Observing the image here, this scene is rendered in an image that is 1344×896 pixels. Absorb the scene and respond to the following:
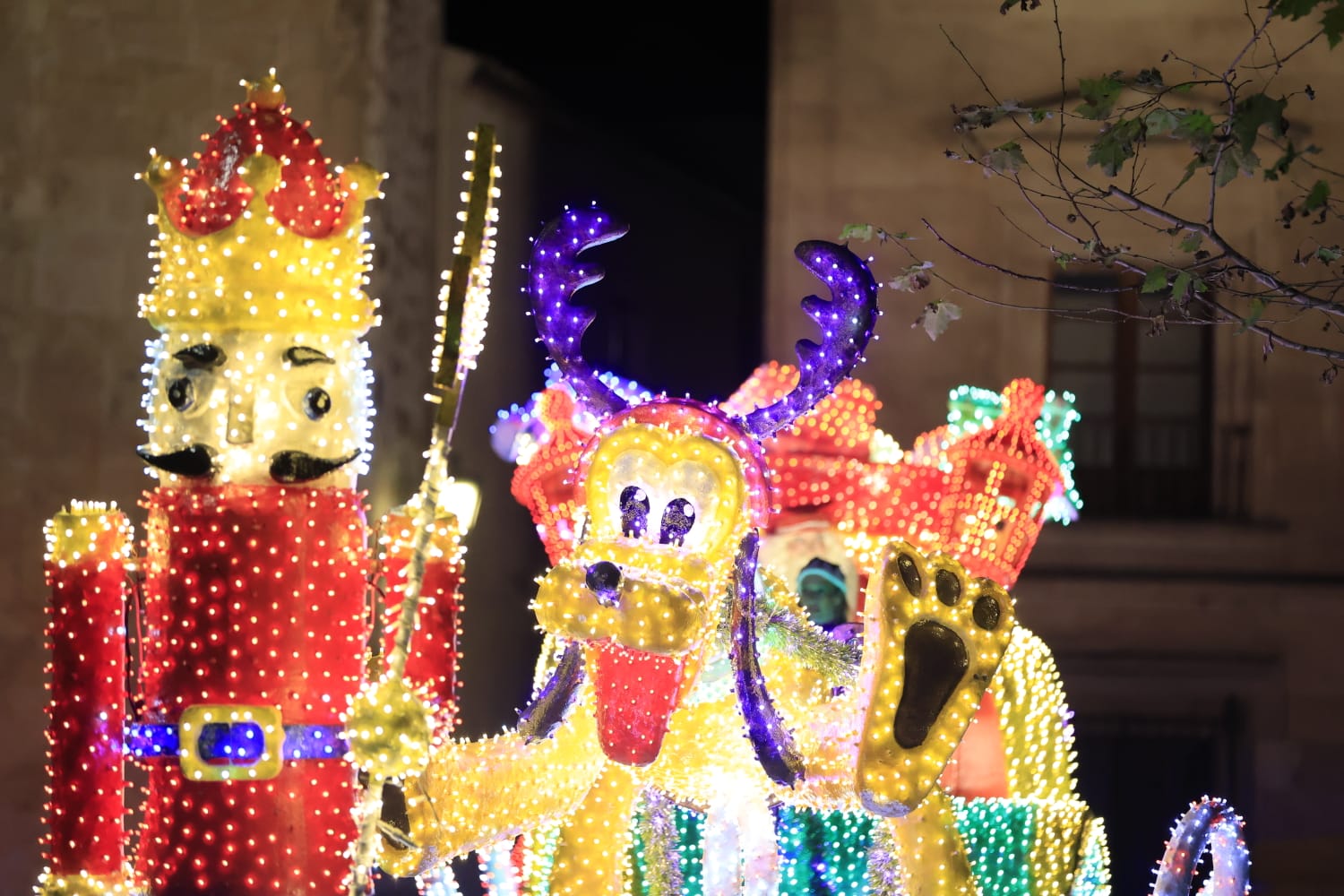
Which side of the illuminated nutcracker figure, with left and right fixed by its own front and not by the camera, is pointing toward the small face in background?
left

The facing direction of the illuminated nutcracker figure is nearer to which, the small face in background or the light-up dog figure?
the light-up dog figure

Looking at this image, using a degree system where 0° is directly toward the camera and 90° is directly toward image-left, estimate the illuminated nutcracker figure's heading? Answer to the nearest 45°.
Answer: approximately 0°

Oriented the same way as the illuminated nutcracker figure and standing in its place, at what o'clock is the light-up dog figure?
The light-up dog figure is roughly at 10 o'clock from the illuminated nutcracker figure.
